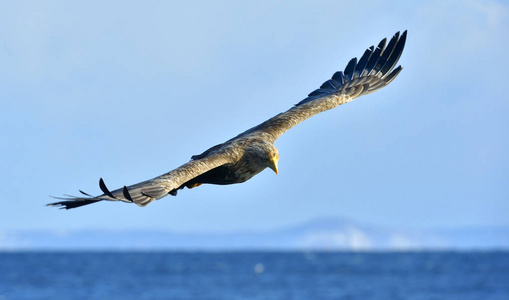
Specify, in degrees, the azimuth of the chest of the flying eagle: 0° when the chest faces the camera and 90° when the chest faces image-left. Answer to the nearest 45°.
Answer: approximately 315°
